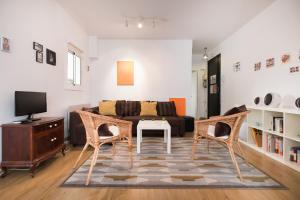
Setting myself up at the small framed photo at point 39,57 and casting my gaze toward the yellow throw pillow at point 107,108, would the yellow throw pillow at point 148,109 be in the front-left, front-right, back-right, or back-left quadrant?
front-right

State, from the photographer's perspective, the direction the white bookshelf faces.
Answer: facing the viewer and to the left of the viewer

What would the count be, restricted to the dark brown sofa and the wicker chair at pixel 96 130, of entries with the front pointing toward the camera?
1

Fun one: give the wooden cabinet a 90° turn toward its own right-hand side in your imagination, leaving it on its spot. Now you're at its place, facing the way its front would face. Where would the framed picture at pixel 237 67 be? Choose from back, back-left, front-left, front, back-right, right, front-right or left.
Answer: back-left

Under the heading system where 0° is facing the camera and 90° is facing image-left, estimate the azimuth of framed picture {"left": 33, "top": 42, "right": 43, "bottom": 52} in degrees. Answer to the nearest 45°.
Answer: approximately 315°

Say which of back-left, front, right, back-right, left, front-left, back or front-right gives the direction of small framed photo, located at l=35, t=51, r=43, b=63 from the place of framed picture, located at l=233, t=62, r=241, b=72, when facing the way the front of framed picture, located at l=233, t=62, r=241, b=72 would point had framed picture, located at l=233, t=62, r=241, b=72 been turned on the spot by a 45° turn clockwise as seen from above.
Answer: front-left

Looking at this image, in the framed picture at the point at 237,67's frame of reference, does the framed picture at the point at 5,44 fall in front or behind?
in front

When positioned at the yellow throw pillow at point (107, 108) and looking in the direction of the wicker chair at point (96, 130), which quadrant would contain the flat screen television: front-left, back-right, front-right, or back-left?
front-right

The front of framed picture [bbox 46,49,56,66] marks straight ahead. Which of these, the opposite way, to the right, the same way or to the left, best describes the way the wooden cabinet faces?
the same way

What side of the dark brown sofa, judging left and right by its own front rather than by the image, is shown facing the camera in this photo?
front

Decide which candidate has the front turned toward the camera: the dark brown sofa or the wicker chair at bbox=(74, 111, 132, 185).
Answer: the dark brown sofa

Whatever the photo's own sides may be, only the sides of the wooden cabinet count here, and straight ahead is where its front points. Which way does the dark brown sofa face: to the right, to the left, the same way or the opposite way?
to the right

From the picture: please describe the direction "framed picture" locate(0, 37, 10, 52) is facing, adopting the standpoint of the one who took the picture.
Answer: facing the viewer and to the right of the viewer
